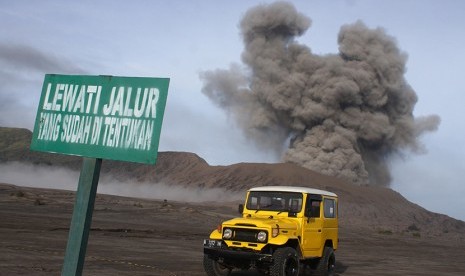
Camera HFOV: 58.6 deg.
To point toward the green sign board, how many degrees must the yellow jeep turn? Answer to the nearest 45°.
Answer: approximately 45° to its left

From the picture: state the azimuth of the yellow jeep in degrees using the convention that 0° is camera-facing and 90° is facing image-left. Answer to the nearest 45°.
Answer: approximately 45°
